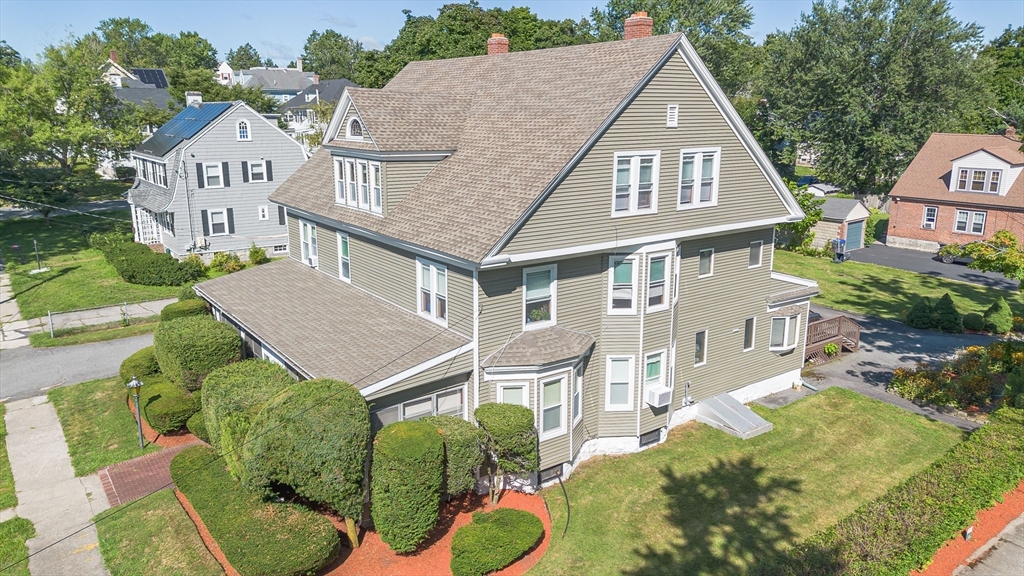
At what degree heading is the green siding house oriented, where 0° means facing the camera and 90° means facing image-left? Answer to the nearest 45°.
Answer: approximately 45°

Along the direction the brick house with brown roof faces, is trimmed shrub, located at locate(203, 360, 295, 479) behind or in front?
in front

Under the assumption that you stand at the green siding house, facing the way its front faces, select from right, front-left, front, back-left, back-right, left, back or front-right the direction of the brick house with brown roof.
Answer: back

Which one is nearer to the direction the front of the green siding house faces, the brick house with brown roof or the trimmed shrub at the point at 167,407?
the trimmed shrub

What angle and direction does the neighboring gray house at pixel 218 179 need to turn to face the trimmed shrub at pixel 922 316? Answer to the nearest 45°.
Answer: approximately 135° to its left

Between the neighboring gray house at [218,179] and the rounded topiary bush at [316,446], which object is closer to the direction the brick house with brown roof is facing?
the rounded topiary bush

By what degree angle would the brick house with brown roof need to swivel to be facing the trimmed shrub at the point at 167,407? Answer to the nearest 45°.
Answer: approximately 45° to its right

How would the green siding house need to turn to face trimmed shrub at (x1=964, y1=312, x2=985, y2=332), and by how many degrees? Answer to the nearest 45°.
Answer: approximately 180°
